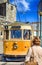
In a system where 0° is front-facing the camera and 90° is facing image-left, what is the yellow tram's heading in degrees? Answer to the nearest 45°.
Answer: approximately 0°
